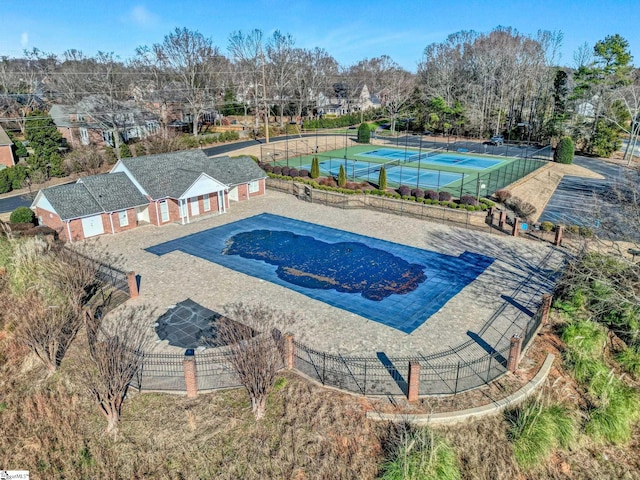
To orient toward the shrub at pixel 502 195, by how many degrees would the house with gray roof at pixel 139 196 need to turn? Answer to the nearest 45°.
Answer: approximately 45° to its left

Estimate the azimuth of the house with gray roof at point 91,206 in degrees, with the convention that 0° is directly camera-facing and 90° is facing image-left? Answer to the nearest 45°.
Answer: approximately 315°

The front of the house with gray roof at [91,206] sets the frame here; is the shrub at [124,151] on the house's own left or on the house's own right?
on the house's own left

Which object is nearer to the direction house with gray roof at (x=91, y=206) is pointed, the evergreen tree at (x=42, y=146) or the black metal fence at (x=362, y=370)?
the black metal fence

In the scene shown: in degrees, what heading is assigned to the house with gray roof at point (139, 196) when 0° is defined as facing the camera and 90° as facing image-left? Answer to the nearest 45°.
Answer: approximately 315°

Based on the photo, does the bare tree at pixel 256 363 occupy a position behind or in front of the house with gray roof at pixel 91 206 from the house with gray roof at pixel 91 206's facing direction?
in front

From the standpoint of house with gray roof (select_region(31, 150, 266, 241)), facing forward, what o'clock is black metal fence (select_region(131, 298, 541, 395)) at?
The black metal fence is roughly at 1 o'clock from the house with gray roof.

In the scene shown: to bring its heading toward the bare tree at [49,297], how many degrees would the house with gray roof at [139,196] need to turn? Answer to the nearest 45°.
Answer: approximately 45° to its right

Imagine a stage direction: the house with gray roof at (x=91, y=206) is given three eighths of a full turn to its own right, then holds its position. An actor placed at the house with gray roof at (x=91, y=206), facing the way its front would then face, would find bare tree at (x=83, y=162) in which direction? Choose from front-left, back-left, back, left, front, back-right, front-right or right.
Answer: right

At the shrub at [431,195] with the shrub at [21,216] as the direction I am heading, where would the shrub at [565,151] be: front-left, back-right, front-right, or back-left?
back-right

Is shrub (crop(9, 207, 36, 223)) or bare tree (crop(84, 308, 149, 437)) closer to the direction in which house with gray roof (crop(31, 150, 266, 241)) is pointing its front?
the bare tree
